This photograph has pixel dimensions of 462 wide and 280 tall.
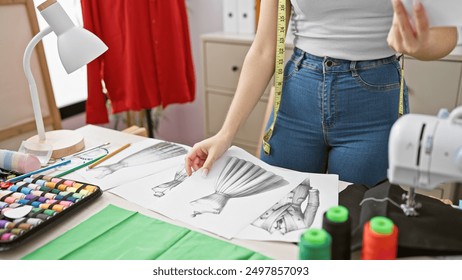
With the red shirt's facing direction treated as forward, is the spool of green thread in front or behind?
in front

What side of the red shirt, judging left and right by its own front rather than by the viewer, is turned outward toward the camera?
front

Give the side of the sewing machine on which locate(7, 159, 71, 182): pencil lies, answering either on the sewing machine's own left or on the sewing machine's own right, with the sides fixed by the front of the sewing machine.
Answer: on the sewing machine's own right

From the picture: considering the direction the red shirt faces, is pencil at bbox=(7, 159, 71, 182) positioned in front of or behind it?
in front

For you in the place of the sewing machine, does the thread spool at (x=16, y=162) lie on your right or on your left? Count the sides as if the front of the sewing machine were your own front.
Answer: on your right

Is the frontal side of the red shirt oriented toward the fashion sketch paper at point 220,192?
yes

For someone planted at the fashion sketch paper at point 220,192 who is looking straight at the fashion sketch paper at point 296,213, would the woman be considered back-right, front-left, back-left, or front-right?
front-left

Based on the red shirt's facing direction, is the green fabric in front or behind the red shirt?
in front
